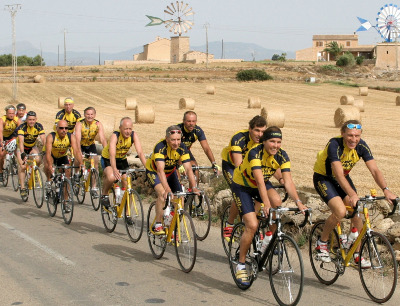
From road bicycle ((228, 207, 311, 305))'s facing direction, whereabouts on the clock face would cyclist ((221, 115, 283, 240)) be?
The cyclist is roughly at 7 o'clock from the road bicycle.

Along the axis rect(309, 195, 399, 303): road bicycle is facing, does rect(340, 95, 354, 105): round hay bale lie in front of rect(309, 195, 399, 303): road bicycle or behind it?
behind

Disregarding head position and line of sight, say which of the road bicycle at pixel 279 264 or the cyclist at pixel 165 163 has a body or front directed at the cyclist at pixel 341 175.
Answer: the cyclist at pixel 165 163

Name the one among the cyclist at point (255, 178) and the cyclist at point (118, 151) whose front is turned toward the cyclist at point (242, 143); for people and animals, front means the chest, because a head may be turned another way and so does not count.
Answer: the cyclist at point (118, 151)

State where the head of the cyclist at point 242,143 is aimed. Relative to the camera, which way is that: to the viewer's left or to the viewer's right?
to the viewer's right

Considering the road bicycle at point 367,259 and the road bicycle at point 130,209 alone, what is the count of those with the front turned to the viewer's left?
0

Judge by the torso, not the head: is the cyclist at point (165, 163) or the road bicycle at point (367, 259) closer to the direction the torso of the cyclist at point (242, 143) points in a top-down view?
the road bicycle

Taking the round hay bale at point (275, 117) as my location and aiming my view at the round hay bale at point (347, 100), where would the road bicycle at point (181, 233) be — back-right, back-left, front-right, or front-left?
back-right

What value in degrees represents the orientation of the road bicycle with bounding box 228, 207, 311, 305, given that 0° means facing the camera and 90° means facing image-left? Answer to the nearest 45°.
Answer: approximately 315°

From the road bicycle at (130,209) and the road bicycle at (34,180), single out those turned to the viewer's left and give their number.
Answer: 0

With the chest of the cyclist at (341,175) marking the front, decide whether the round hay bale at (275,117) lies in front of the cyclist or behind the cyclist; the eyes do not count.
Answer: behind

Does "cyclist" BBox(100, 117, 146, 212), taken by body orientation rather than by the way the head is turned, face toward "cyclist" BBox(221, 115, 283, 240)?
yes

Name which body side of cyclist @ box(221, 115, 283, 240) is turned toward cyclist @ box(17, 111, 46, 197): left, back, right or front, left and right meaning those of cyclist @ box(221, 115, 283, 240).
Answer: back
